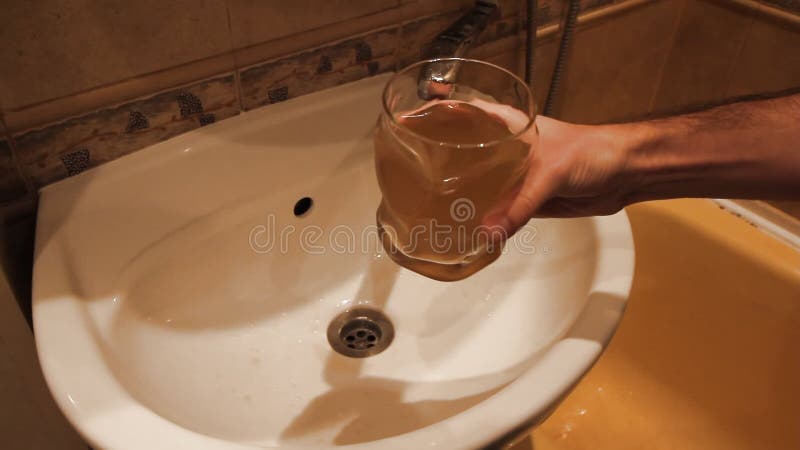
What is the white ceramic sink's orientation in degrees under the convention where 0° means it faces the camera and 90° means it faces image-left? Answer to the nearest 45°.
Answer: approximately 315°
